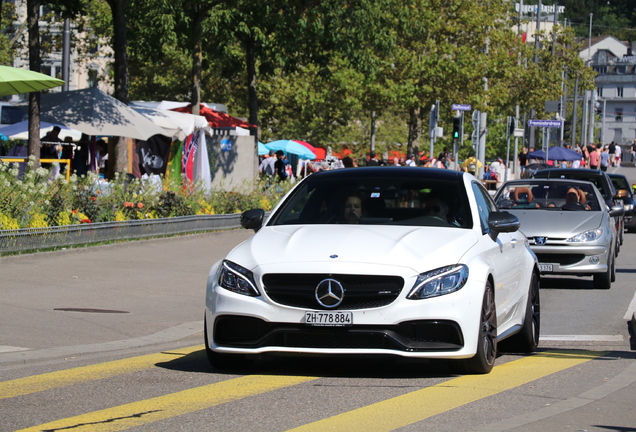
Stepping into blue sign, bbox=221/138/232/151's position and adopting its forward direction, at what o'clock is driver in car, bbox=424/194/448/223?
The driver in car is roughly at 12 o'clock from the blue sign.

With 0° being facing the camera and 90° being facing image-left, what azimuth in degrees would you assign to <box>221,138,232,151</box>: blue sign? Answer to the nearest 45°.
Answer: approximately 0°

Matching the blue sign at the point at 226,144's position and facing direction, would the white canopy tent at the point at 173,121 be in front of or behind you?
in front

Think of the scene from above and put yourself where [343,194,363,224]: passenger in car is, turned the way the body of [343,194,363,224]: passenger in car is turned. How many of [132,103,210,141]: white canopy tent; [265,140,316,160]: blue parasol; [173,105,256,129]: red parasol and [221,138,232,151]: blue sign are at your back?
4

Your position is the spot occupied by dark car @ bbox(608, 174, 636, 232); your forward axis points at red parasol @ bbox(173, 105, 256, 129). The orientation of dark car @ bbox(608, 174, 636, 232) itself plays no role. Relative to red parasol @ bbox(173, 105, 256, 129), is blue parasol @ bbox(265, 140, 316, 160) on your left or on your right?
right

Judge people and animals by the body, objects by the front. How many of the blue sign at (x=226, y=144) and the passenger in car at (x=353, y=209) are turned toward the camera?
2

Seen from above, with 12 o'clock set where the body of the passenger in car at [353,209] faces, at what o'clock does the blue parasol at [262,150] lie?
The blue parasol is roughly at 6 o'clock from the passenger in car.

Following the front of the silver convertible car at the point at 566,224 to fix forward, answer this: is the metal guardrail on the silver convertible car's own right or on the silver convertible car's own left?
on the silver convertible car's own right

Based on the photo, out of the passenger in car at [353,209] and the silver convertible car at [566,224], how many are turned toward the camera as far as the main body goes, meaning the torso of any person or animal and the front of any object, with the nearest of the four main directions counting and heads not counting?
2

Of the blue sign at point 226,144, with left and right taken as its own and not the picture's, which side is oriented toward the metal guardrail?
front
